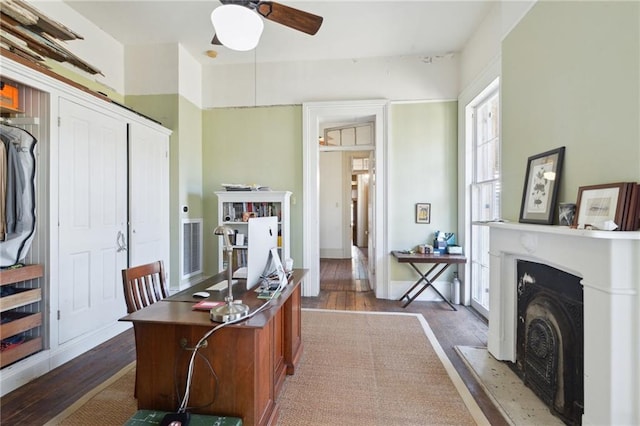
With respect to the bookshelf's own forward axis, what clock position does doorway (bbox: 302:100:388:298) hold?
The doorway is roughly at 9 o'clock from the bookshelf.

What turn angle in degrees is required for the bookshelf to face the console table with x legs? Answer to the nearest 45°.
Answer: approximately 90° to its left

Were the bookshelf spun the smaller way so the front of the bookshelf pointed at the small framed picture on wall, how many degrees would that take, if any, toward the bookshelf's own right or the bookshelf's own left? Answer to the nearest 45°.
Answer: approximately 90° to the bookshelf's own left

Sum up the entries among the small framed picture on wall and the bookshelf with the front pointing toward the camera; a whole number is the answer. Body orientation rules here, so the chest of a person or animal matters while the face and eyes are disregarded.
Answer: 2

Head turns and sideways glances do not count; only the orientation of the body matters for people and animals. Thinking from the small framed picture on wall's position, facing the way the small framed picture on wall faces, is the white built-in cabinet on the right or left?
on its right

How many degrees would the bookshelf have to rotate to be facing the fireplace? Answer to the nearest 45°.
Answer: approximately 45° to its left

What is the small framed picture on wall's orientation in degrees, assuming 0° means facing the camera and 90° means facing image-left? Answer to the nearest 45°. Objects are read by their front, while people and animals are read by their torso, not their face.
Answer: approximately 0°

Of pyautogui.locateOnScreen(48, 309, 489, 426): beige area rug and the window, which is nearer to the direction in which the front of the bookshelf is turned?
the beige area rug

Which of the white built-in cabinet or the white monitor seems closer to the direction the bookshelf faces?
the white monitor

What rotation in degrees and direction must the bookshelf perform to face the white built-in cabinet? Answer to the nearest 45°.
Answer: approximately 45° to its right

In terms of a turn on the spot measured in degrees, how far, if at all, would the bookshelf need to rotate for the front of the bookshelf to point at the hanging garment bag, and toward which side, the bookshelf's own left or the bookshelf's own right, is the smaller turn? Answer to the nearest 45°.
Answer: approximately 45° to the bookshelf's own right

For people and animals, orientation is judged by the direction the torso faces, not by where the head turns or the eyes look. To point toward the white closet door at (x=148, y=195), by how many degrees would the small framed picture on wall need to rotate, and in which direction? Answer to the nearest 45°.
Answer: approximately 45° to its right
